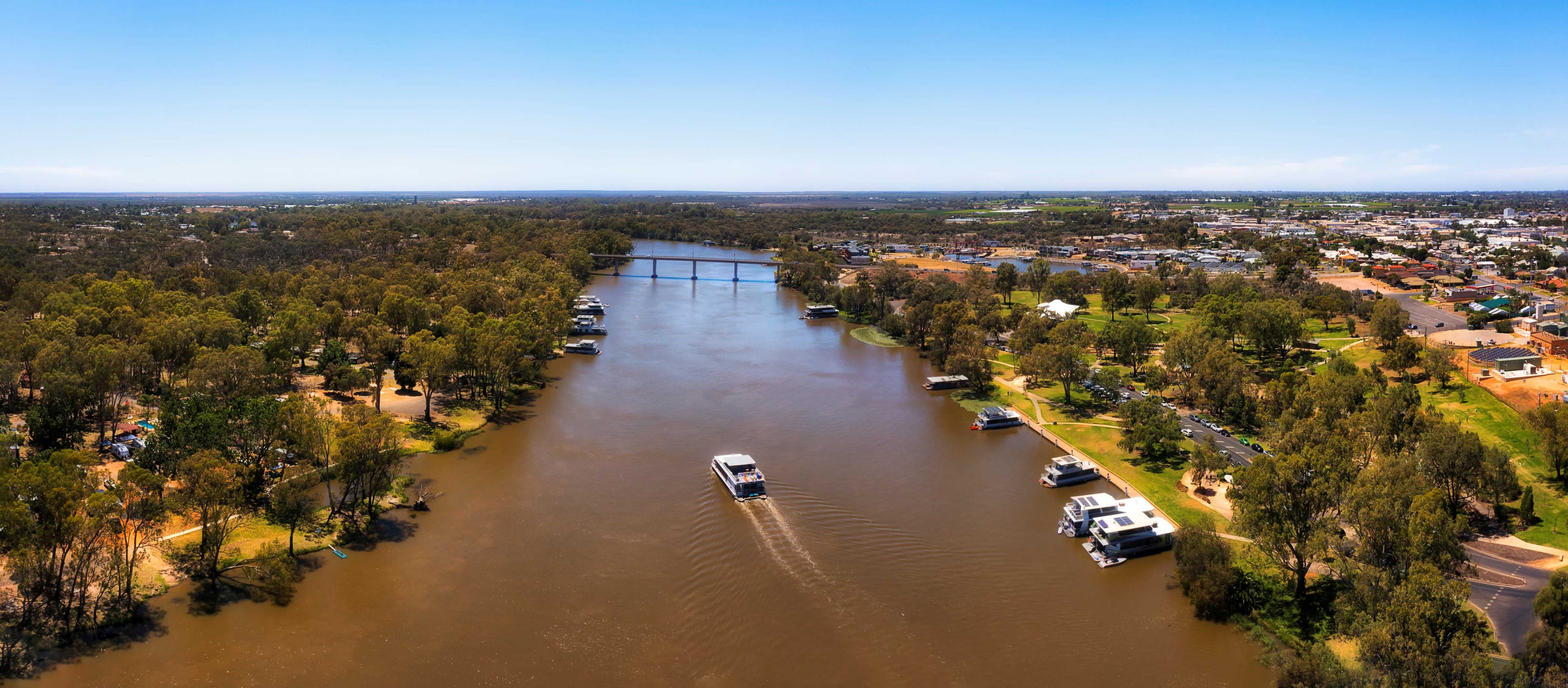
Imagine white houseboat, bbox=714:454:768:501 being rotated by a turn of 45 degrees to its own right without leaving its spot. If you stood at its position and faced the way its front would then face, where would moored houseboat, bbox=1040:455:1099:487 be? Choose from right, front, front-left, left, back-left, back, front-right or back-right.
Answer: right

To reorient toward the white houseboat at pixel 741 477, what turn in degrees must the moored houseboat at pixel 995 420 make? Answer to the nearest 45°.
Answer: approximately 180°

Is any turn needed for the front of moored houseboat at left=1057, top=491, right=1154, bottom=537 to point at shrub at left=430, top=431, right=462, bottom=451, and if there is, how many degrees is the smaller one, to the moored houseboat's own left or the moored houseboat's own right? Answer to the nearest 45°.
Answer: approximately 135° to the moored houseboat's own left

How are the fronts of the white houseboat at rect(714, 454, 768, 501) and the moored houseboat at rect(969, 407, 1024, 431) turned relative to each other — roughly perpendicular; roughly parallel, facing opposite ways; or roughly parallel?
roughly perpendicular

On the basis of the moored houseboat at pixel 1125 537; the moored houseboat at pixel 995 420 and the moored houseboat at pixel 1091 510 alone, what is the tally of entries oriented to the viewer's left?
0

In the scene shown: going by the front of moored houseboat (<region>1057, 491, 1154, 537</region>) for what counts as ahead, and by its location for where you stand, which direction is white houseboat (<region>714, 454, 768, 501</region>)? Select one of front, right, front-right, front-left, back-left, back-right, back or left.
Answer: back-left

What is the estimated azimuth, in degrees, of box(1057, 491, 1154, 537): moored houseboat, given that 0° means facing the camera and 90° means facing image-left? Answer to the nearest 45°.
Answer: approximately 225°

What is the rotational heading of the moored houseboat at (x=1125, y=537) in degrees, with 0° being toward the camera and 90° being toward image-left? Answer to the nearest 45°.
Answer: approximately 225°

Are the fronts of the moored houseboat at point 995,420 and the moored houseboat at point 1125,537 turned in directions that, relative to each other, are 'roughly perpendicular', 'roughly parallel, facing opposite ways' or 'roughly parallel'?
roughly parallel

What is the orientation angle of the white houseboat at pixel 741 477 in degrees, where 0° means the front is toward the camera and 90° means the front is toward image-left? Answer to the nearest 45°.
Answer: approximately 135°

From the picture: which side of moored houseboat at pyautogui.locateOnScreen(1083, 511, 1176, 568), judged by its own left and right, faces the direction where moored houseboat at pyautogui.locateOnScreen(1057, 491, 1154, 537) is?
left

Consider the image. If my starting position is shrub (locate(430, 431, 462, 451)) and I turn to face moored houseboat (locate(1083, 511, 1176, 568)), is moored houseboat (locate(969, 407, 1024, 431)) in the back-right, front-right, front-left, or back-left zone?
front-left

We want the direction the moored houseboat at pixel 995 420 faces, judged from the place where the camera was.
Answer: facing away from the viewer and to the right of the viewer

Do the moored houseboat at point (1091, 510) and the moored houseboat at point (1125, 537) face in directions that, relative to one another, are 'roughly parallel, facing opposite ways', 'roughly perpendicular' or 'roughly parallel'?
roughly parallel
